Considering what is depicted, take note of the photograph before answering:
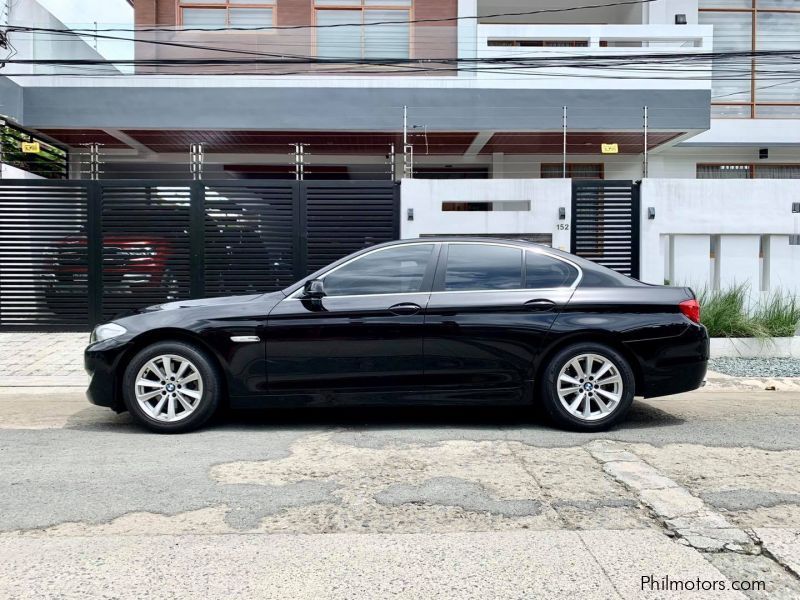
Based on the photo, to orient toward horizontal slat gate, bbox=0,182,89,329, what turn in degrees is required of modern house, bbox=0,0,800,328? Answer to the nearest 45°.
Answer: approximately 45° to its right

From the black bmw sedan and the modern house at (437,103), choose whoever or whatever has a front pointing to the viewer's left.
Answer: the black bmw sedan

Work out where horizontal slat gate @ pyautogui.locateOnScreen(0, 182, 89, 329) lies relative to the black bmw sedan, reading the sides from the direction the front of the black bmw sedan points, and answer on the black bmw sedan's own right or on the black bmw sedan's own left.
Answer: on the black bmw sedan's own right

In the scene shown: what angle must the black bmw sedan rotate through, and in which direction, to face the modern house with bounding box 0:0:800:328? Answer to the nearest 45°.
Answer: approximately 90° to its right

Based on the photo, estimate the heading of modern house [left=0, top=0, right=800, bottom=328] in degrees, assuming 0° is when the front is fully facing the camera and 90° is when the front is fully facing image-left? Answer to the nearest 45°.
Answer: approximately 0°

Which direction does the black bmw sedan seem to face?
to the viewer's left

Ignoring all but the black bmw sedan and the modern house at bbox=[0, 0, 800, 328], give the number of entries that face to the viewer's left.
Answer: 1

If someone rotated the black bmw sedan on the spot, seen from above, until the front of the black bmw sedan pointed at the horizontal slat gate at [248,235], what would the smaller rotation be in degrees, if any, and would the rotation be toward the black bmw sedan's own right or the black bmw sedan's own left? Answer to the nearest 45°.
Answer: approximately 90° to the black bmw sedan's own right

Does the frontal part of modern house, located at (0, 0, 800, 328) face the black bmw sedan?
yes

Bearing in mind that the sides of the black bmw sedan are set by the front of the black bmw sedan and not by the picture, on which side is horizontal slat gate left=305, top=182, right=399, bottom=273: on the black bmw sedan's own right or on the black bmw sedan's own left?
on the black bmw sedan's own right

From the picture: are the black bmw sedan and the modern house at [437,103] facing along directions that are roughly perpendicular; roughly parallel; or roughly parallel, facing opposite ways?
roughly perpendicular
